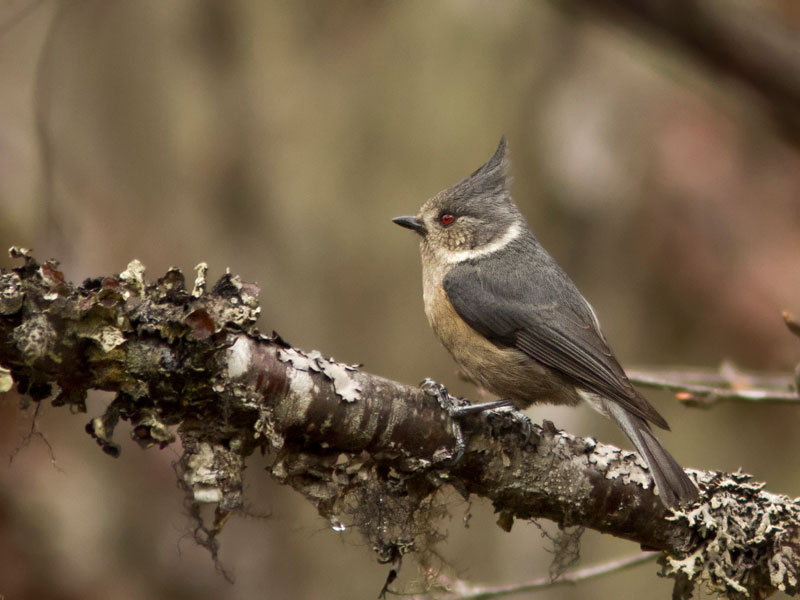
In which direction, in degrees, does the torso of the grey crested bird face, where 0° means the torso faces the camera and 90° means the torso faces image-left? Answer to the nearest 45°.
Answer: approximately 90°

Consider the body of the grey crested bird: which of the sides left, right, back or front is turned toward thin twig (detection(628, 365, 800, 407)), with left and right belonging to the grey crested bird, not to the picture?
back
